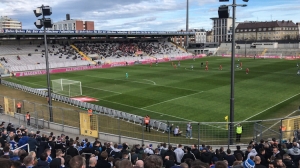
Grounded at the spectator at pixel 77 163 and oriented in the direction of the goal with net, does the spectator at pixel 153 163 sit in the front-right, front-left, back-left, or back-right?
back-right

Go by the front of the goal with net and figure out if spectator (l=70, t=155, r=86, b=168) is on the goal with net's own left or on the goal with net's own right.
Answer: on the goal with net's own right

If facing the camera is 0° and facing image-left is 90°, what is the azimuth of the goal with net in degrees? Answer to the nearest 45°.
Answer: approximately 225°

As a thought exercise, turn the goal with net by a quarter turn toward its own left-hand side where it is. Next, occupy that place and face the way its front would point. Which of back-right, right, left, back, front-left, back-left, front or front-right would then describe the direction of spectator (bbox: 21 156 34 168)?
back-left

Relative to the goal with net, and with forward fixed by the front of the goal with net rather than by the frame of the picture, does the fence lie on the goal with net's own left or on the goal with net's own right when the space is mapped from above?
on the goal with net's own right

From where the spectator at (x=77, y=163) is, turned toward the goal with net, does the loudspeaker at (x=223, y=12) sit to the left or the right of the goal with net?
right

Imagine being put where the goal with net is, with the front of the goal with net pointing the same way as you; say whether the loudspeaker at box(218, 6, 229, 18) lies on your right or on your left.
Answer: on your right
